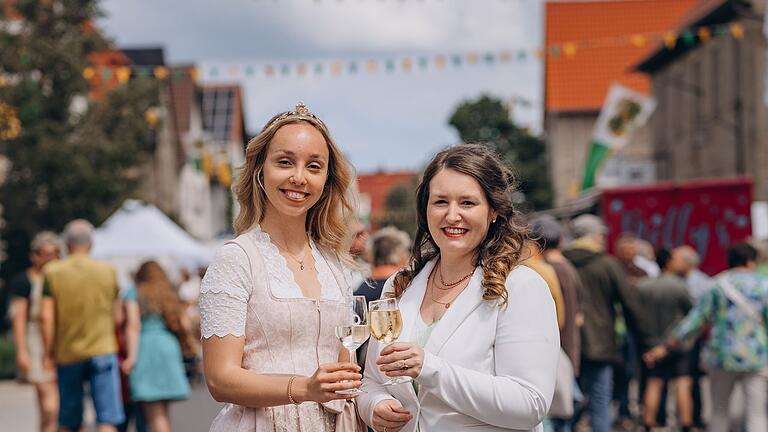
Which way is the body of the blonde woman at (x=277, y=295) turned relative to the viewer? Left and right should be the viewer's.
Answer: facing the viewer and to the right of the viewer

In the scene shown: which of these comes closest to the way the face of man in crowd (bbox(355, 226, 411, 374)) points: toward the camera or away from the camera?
away from the camera

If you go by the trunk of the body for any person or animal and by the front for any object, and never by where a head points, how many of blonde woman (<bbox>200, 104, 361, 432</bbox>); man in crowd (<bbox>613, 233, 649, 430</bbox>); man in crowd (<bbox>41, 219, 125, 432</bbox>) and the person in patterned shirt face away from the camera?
2

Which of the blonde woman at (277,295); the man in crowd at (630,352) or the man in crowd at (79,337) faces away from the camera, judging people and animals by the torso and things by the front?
the man in crowd at (79,337)

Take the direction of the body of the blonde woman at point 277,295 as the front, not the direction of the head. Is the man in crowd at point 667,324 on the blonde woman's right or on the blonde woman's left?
on the blonde woman's left

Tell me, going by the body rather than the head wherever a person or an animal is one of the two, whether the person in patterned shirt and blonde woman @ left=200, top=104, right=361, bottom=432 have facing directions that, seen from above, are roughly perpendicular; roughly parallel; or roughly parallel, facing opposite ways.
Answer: roughly parallel, facing opposite ways

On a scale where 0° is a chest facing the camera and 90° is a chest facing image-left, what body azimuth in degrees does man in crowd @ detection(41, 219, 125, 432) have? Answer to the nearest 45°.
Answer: approximately 180°
